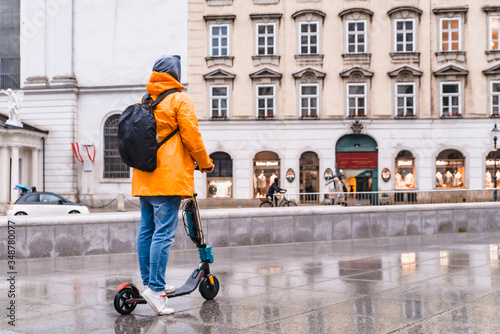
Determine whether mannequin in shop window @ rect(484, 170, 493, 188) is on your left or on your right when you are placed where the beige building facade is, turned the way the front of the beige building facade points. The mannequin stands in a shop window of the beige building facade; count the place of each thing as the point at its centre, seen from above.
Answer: on your left

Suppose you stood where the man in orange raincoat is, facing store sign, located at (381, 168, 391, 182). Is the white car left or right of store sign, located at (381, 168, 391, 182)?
left

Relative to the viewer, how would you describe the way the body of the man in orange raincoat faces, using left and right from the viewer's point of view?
facing away from the viewer and to the right of the viewer

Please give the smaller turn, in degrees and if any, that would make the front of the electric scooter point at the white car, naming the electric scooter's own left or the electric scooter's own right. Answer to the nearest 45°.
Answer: approximately 45° to the electric scooter's own left

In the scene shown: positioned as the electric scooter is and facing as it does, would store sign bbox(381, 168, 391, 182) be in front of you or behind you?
in front

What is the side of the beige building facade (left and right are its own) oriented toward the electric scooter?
front

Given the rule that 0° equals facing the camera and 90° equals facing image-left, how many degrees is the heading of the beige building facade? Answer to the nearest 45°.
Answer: approximately 0°

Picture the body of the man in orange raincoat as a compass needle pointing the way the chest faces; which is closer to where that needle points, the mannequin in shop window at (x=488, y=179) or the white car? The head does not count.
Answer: the mannequin in shop window
